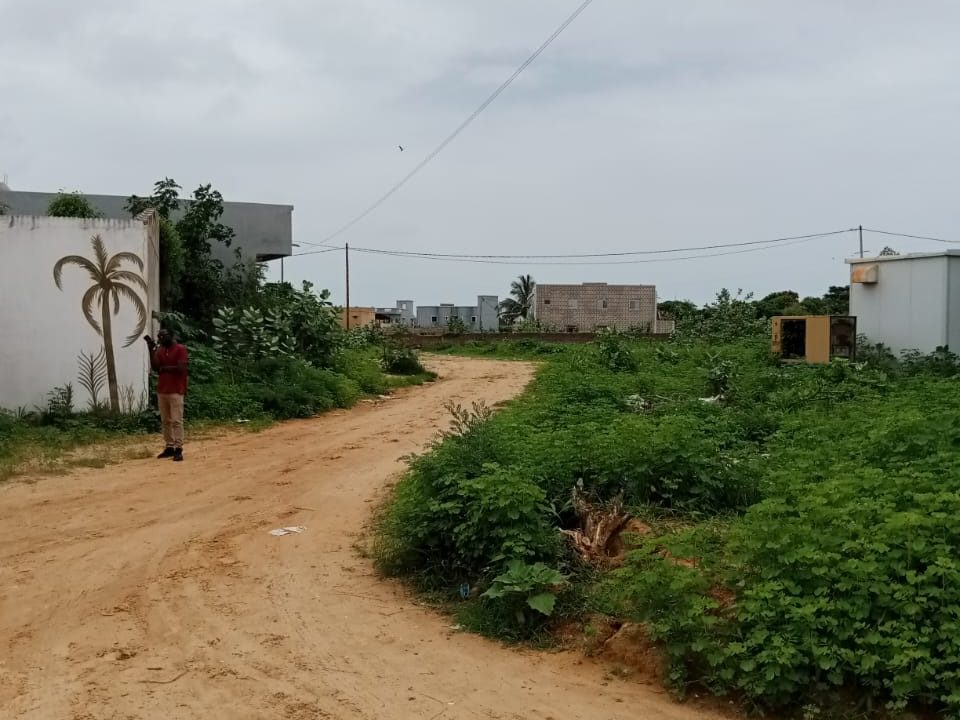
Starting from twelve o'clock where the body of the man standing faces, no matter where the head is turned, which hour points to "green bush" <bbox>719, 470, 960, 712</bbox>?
The green bush is roughly at 10 o'clock from the man standing.

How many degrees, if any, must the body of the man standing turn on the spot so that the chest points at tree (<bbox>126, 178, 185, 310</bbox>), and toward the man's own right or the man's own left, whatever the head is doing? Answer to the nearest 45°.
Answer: approximately 135° to the man's own right

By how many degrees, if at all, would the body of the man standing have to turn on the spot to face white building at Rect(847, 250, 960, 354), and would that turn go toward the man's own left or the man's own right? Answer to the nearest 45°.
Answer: approximately 135° to the man's own left

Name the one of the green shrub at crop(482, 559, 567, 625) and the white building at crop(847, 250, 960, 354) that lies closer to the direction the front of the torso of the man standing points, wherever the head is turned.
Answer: the green shrub

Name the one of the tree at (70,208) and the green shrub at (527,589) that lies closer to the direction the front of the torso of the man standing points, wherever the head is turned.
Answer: the green shrub

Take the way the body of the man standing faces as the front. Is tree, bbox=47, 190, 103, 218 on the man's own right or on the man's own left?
on the man's own right

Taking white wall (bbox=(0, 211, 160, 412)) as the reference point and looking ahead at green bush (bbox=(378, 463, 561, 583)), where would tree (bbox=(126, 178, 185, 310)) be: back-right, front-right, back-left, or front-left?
back-left

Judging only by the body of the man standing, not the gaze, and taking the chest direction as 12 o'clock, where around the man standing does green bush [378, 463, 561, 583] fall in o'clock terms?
The green bush is roughly at 10 o'clock from the man standing.

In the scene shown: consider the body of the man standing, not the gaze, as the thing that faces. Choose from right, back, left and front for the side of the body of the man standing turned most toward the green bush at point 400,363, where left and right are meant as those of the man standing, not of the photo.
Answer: back

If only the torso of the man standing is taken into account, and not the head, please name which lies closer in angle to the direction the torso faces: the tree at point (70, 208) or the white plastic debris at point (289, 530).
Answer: the white plastic debris

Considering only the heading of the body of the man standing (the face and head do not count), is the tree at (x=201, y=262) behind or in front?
behind
